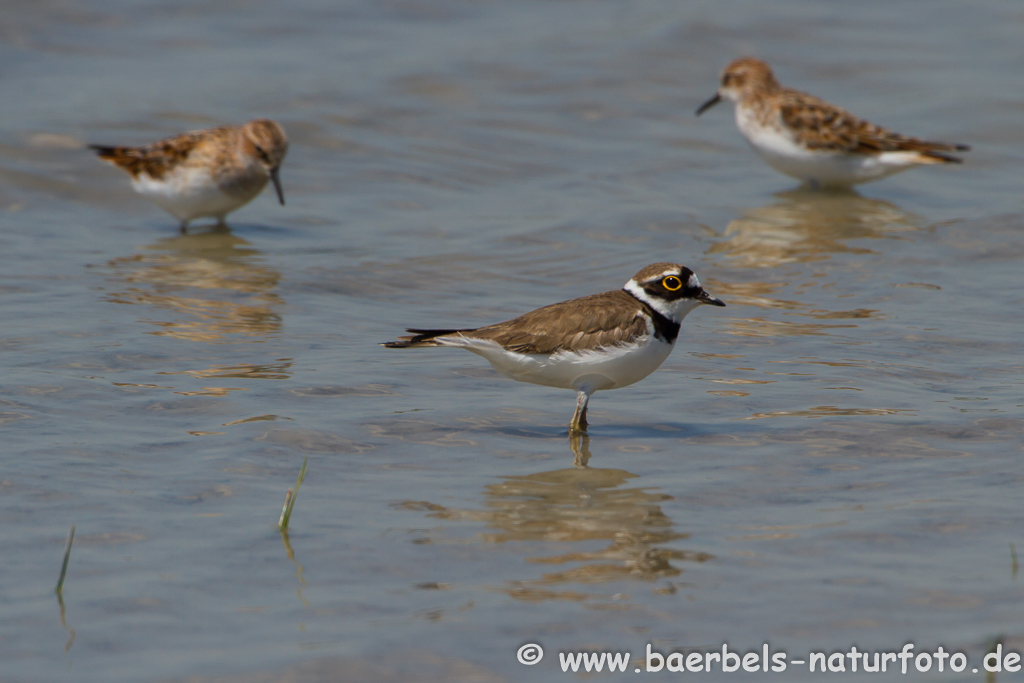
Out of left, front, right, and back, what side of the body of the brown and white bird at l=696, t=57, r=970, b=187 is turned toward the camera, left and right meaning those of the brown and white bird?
left

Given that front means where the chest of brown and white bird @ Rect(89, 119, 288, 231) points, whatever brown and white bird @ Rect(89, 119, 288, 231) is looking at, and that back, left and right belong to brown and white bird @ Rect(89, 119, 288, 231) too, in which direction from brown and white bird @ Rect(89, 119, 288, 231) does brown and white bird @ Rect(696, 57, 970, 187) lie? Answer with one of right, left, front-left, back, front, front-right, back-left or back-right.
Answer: front

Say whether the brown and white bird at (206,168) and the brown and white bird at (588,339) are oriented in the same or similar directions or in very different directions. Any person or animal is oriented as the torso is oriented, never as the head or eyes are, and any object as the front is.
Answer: same or similar directions

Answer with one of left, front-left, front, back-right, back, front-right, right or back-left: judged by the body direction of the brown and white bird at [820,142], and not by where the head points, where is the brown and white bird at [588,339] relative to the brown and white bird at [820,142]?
left

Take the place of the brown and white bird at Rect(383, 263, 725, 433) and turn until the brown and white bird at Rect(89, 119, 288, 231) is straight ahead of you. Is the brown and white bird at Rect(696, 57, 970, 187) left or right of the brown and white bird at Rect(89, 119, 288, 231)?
right

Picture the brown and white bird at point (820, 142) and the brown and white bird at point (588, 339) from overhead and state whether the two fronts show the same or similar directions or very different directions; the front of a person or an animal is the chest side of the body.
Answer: very different directions

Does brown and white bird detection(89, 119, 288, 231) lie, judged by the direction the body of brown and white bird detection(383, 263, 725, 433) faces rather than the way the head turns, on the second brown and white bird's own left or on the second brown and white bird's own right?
on the second brown and white bird's own left

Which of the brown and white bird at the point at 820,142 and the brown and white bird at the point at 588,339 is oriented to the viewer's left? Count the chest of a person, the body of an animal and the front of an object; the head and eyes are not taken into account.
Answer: the brown and white bird at the point at 820,142

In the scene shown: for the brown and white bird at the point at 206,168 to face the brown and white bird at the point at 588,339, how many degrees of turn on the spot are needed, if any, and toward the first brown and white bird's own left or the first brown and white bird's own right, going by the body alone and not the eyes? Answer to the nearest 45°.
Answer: approximately 90° to the first brown and white bird's own right

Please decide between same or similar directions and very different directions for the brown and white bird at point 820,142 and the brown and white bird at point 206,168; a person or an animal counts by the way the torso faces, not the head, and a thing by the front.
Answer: very different directions

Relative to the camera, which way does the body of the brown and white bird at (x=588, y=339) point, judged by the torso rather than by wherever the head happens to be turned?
to the viewer's right

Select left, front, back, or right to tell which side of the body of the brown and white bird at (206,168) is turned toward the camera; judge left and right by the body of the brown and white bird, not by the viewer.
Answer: right

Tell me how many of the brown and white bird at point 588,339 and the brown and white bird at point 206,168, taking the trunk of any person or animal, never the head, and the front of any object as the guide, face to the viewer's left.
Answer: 0

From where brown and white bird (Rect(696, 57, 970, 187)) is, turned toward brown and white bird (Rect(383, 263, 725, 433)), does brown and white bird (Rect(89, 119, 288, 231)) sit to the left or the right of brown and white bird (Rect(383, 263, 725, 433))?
right
